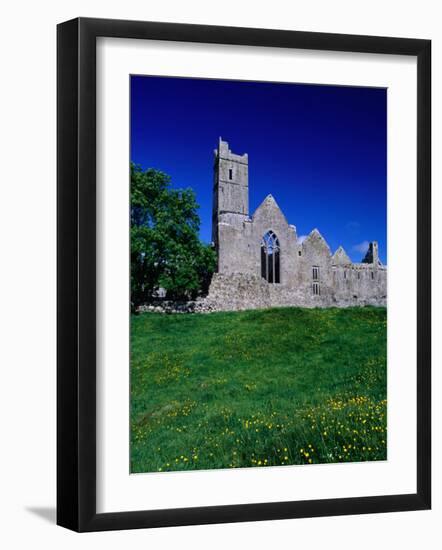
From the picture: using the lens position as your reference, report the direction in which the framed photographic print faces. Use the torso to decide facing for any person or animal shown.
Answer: facing the viewer and to the right of the viewer
